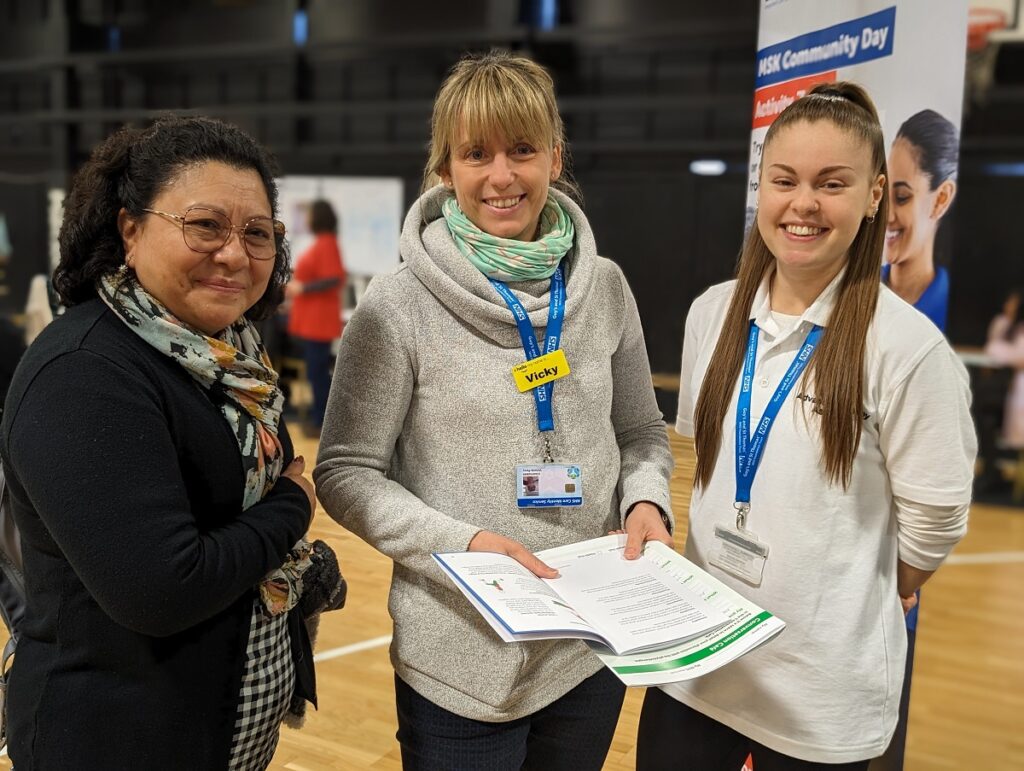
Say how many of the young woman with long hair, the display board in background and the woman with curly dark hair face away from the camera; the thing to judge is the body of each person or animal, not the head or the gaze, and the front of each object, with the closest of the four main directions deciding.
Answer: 0

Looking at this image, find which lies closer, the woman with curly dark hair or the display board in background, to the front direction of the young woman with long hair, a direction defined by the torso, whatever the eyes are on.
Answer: the woman with curly dark hair

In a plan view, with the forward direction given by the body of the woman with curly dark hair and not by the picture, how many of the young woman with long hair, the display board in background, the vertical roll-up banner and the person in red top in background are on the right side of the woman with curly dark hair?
0

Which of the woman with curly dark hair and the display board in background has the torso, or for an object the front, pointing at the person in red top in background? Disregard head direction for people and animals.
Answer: the display board in background

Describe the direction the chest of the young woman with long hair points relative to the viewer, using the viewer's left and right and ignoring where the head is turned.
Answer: facing the viewer and to the left of the viewer

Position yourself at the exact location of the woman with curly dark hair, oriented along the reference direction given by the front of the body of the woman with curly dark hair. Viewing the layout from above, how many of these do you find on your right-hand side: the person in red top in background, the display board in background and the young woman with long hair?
0

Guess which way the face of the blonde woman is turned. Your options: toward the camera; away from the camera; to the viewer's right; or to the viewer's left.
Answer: toward the camera

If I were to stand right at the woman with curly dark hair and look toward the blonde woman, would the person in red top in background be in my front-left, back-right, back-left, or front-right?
front-left

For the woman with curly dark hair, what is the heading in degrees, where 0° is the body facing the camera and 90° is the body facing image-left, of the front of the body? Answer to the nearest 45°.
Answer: approximately 315°

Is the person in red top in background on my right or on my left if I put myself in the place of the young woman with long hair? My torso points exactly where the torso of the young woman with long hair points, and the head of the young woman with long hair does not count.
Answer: on my right

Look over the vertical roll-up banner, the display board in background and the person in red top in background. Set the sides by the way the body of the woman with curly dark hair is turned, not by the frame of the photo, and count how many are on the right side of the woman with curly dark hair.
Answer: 0

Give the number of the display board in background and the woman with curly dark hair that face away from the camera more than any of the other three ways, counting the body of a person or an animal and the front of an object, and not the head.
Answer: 0

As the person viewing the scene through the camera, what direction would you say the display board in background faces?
facing the viewer

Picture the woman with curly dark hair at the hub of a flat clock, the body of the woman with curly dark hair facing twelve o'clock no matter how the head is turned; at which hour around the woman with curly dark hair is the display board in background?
The display board in background is roughly at 8 o'clock from the woman with curly dark hair.

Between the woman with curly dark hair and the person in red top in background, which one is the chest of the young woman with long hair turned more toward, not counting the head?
the woman with curly dark hair

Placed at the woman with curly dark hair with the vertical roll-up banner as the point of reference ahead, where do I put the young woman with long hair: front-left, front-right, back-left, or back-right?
front-right

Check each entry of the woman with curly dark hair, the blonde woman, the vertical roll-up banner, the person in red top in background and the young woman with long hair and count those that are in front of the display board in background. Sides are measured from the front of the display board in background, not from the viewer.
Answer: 5
